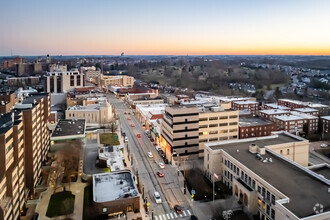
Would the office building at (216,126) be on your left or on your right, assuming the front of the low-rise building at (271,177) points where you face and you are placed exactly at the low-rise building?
on your right

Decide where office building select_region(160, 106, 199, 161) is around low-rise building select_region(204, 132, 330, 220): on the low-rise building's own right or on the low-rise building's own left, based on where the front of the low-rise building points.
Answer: on the low-rise building's own right

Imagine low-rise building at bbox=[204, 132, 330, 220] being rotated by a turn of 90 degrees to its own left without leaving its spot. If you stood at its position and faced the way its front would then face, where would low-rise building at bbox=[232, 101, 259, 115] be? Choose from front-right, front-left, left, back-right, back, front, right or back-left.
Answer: back-left

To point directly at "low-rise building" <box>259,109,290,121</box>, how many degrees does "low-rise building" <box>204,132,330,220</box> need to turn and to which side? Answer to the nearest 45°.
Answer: approximately 135° to its right

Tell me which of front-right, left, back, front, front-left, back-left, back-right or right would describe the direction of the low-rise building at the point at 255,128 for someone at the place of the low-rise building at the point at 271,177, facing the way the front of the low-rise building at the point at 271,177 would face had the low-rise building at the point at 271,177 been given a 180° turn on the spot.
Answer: front-left

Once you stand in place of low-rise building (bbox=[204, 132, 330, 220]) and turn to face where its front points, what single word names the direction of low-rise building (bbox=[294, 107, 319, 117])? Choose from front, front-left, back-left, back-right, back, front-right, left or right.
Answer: back-right

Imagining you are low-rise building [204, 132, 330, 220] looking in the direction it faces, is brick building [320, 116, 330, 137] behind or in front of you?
behind

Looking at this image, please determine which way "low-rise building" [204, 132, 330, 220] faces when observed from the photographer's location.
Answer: facing the viewer and to the left of the viewer

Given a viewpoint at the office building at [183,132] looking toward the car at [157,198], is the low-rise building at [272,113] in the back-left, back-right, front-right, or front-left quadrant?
back-left

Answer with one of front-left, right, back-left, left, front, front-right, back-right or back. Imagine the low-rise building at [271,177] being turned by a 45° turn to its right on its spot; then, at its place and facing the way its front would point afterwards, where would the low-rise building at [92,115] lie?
front-right

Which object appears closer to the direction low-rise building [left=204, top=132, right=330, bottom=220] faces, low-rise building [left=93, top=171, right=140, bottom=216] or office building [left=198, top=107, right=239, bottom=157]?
the low-rise building

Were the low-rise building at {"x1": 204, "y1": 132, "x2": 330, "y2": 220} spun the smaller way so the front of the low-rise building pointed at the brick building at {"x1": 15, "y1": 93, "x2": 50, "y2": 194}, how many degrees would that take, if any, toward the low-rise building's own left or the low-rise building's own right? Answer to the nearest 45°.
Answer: approximately 45° to the low-rise building's own right
